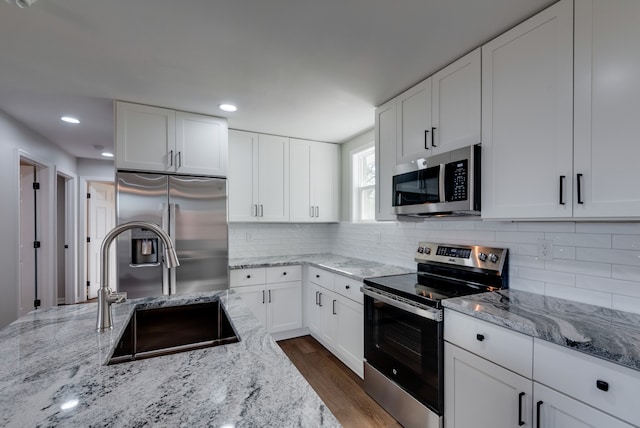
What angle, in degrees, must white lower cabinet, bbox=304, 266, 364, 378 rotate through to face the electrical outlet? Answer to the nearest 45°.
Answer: approximately 90° to its left

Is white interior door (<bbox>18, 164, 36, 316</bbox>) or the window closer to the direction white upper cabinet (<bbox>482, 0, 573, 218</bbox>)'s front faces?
the white interior door

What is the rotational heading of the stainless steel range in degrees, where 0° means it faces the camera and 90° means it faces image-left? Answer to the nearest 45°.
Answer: approximately 45°

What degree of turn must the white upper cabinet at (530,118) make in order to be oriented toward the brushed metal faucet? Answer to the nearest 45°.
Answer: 0° — it already faces it

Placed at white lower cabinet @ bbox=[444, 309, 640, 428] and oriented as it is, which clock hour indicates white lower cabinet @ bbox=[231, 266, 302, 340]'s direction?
white lower cabinet @ bbox=[231, 266, 302, 340] is roughly at 2 o'clock from white lower cabinet @ bbox=[444, 309, 640, 428].

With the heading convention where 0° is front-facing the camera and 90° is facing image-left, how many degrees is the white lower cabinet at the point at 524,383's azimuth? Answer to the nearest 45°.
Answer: approximately 45°
